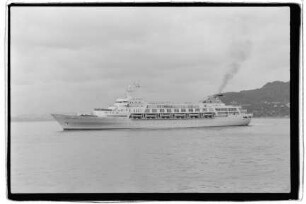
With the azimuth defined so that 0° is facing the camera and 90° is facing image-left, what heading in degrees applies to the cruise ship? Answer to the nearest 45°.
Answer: approximately 90°
